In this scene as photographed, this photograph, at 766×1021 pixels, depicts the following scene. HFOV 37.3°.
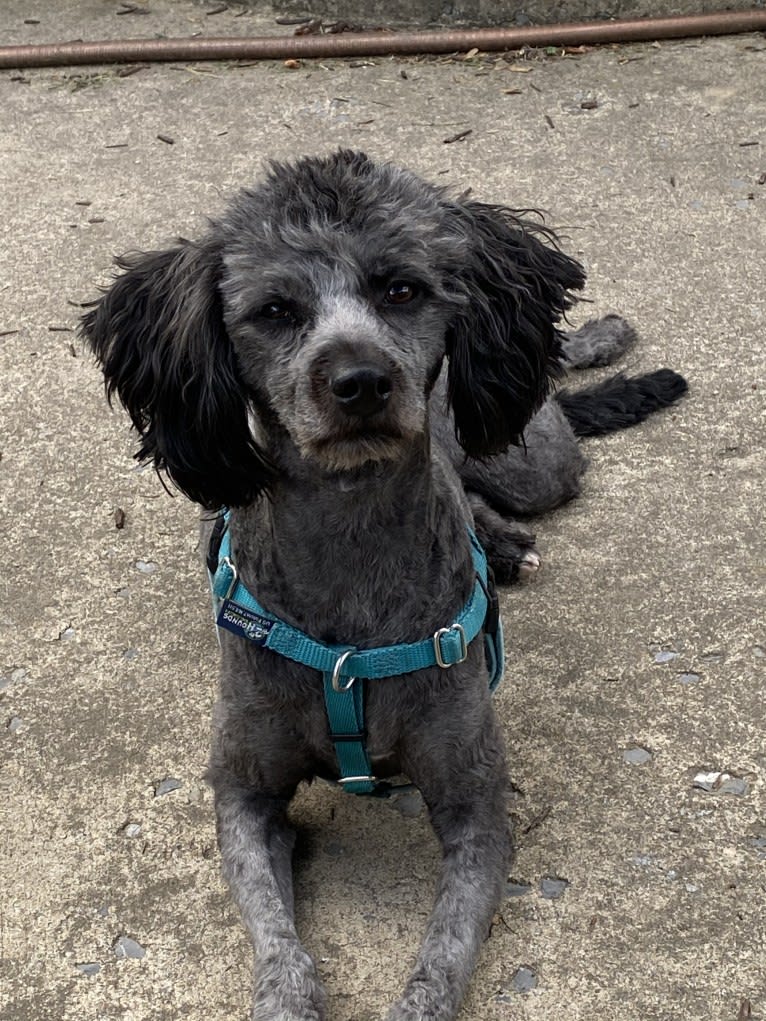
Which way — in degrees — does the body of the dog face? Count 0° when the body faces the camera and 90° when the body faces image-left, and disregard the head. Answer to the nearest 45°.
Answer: approximately 0°
